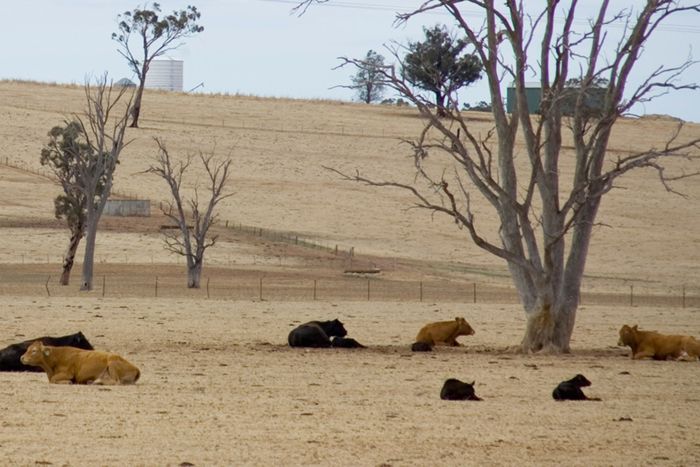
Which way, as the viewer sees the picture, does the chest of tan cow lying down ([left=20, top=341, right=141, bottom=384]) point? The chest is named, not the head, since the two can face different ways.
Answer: to the viewer's left

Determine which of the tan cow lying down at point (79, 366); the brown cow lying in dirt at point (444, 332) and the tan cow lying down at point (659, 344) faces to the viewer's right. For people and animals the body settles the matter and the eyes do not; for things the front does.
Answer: the brown cow lying in dirt

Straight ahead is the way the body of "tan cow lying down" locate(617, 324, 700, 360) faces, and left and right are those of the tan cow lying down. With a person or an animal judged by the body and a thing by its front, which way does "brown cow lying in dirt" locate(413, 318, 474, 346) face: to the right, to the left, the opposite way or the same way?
the opposite way

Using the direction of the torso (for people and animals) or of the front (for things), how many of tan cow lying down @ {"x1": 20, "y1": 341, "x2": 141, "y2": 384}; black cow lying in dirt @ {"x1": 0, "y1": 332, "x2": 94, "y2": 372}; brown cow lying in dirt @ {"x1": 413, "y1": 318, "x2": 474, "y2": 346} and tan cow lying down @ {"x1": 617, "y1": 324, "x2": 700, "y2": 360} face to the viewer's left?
2

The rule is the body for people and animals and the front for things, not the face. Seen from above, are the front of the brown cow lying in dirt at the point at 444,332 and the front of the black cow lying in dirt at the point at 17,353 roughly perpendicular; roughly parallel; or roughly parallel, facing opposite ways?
roughly parallel

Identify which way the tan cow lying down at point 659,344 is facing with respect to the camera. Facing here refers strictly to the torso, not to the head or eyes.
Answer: to the viewer's left

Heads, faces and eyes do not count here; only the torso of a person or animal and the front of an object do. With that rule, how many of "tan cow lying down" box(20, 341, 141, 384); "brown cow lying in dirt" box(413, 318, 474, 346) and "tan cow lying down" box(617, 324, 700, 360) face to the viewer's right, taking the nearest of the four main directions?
1

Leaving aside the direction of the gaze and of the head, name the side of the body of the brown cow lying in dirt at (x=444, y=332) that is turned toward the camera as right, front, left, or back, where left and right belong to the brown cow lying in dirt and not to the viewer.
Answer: right

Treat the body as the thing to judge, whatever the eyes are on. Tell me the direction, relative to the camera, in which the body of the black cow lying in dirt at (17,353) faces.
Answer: to the viewer's right

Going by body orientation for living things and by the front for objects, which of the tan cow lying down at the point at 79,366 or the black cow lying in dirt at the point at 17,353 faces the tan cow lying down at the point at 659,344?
the black cow lying in dirt

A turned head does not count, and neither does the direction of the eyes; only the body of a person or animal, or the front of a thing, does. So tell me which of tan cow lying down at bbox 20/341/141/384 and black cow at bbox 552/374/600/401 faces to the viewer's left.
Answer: the tan cow lying down

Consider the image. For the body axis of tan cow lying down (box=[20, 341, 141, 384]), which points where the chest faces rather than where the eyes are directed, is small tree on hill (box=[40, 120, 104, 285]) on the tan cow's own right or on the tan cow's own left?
on the tan cow's own right

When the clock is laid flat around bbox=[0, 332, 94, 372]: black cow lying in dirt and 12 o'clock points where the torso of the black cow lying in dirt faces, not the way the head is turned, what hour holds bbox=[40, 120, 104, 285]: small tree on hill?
The small tree on hill is roughly at 9 o'clock from the black cow lying in dirt.

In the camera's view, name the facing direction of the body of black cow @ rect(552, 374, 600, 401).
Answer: to the viewer's right

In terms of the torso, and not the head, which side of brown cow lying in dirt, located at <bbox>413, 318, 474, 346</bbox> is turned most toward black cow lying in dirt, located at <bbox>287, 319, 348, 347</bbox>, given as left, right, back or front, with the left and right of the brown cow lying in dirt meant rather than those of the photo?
back
